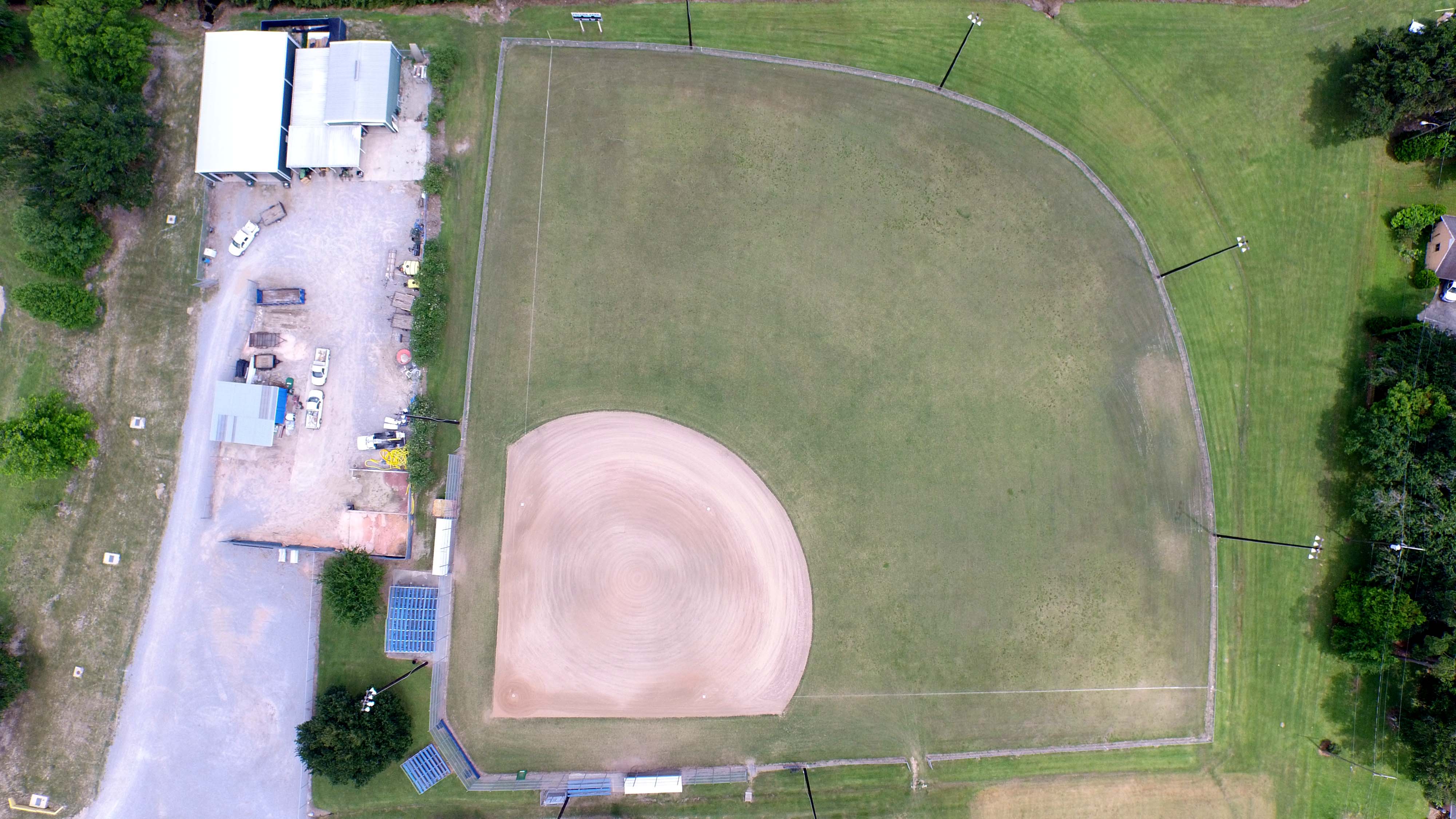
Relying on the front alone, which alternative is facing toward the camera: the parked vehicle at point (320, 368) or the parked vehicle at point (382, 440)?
the parked vehicle at point (320, 368)

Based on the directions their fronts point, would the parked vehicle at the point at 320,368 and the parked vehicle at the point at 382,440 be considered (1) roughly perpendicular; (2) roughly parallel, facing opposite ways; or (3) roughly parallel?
roughly perpendicular

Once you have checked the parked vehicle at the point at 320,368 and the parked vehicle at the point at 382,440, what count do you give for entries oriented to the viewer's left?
1

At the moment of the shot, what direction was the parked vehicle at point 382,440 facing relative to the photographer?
facing to the left of the viewer
